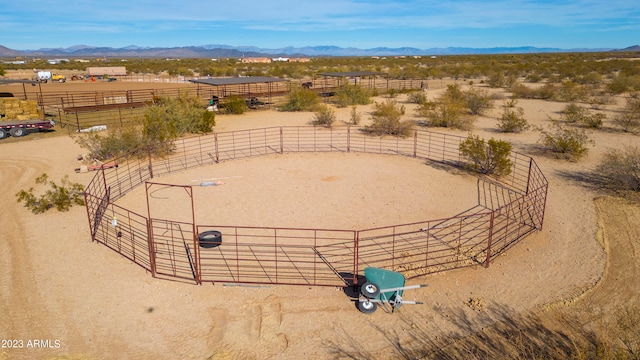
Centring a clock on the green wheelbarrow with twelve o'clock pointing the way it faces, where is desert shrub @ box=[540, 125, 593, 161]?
The desert shrub is roughly at 4 o'clock from the green wheelbarrow.

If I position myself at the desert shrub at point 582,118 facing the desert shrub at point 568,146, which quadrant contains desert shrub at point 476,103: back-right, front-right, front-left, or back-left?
back-right

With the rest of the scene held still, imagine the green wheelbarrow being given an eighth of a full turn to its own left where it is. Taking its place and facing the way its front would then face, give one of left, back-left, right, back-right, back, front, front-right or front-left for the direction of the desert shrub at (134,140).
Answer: right

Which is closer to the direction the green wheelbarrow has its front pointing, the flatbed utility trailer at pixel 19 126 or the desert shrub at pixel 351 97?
the flatbed utility trailer

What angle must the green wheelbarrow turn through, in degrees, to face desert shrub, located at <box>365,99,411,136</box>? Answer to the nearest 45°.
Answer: approximately 90° to its right

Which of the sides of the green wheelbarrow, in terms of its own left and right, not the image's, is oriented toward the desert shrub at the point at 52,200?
front

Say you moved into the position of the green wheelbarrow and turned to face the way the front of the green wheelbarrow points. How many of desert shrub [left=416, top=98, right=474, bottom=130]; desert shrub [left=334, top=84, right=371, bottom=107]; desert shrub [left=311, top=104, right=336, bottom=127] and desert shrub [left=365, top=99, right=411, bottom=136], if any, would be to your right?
4

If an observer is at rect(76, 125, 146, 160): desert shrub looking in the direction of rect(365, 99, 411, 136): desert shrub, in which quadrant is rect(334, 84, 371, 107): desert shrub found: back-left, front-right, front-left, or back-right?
front-left

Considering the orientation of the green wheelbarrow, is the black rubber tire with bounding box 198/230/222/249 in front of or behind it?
in front

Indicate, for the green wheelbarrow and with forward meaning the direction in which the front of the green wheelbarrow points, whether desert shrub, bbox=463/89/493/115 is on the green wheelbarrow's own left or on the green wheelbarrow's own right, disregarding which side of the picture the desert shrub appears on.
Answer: on the green wheelbarrow's own right

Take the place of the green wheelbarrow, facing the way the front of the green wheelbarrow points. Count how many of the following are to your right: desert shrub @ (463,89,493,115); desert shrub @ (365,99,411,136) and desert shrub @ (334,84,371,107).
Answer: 3

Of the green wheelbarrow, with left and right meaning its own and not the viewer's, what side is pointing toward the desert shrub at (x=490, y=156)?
right

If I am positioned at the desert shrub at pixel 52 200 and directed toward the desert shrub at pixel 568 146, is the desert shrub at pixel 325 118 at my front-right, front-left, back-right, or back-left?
front-left

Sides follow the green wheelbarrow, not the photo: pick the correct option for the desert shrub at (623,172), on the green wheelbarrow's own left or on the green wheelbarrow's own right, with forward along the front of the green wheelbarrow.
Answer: on the green wheelbarrow's own right

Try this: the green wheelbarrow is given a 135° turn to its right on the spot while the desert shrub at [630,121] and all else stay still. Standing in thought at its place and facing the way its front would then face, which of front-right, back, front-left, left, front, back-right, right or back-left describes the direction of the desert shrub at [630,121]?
front

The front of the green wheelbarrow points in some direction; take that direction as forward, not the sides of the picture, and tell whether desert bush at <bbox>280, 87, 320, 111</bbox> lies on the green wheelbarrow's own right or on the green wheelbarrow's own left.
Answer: on the green wheelbarrow's own right

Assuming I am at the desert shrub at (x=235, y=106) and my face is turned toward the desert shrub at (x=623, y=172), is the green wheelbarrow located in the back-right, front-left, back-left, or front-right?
front-right

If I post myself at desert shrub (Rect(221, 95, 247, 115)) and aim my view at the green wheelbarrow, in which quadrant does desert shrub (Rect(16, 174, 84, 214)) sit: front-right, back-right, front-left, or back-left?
front-right

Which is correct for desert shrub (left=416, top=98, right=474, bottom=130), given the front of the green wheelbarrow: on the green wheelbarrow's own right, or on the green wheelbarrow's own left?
on the green wheelbarrow's own right

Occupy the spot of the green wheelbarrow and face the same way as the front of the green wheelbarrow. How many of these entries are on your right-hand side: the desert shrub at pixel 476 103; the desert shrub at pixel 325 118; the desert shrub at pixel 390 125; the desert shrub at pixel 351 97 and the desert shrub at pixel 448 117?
5

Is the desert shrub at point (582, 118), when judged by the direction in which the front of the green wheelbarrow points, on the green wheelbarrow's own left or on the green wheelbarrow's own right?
on the green wheelbarrow's own right

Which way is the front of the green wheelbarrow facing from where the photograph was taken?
facing to the left of the viewer
